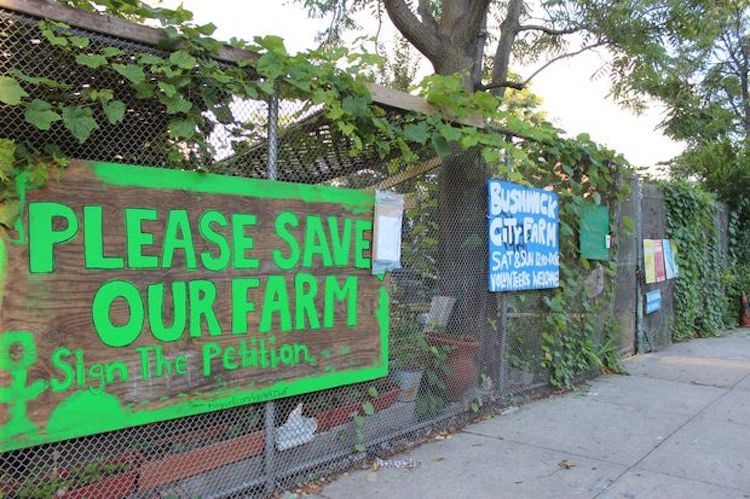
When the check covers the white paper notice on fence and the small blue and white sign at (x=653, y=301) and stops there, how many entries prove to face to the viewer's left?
0

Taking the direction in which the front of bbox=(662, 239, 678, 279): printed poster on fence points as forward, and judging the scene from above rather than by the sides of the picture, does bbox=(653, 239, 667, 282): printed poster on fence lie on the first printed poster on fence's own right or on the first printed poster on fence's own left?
on the first printed poster on fence's own right

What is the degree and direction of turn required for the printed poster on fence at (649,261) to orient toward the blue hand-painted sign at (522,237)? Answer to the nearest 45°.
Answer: approximately 45° to its right

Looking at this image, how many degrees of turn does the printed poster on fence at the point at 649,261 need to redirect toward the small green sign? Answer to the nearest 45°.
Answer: approximately 45° to its right

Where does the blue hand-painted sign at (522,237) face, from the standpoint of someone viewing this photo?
facing the viewer and to the right of the viewer

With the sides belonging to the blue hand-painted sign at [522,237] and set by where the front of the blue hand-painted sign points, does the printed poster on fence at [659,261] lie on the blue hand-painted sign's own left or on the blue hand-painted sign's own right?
on the blue hand-painted sign's own left

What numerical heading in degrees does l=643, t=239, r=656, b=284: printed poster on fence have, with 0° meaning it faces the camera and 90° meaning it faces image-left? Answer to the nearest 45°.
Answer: approximately 315°

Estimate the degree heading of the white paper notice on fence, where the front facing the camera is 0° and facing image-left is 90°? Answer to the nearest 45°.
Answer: approximately 315°

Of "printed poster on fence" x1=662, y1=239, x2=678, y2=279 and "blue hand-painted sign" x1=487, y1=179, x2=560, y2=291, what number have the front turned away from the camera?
0

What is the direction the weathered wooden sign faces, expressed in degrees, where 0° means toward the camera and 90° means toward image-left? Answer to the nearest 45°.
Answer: approximately 315°
